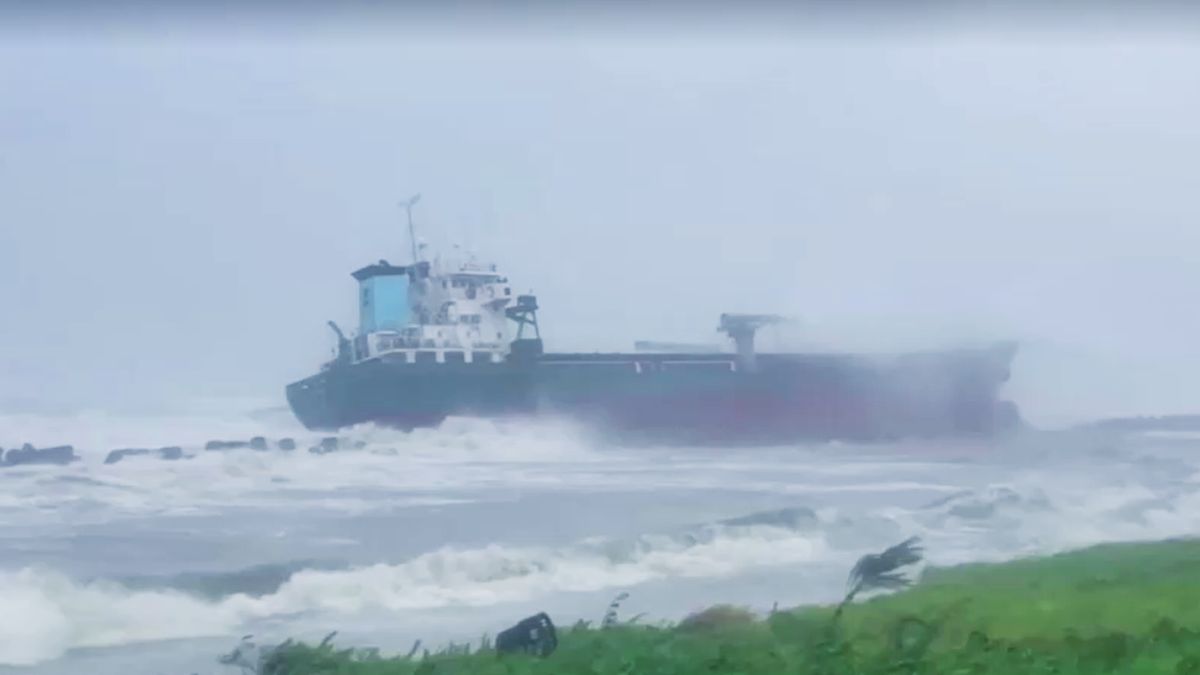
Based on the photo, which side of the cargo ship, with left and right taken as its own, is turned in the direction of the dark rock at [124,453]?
back

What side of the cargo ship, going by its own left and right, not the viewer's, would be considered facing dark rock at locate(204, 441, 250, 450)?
back

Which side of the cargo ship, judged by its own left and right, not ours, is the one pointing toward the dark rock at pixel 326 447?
back

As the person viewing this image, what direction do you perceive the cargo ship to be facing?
facing to the right of the viewer

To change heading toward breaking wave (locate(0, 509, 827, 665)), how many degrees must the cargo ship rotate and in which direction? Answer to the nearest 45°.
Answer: approximately 135° to its right
